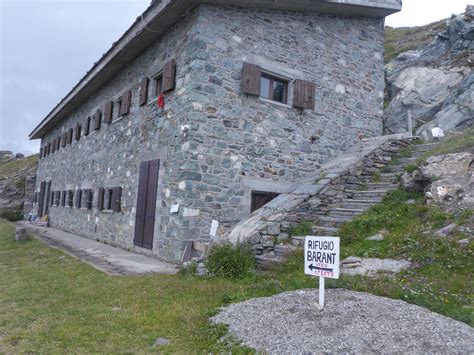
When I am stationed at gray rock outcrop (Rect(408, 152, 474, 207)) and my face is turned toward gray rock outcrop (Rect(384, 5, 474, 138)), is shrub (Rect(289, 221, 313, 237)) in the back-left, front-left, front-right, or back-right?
back-left

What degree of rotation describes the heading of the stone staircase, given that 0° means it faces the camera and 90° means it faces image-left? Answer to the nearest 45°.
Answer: approximately 45°

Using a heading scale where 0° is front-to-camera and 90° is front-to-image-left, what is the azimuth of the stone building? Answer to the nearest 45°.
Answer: approximately 45°

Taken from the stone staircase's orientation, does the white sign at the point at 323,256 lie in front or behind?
in front

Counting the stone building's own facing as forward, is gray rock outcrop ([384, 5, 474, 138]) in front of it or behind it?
behind

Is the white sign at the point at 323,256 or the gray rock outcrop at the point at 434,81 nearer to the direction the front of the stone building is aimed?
the white sign

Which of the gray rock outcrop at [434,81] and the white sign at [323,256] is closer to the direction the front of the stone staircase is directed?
the white sign

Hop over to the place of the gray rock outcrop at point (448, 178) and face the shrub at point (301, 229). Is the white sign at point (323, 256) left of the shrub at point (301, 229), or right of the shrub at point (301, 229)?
left

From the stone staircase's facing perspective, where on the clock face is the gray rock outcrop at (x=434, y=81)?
The gray rock outcrop is roughly at 5 o'clock from the stone staircase.
